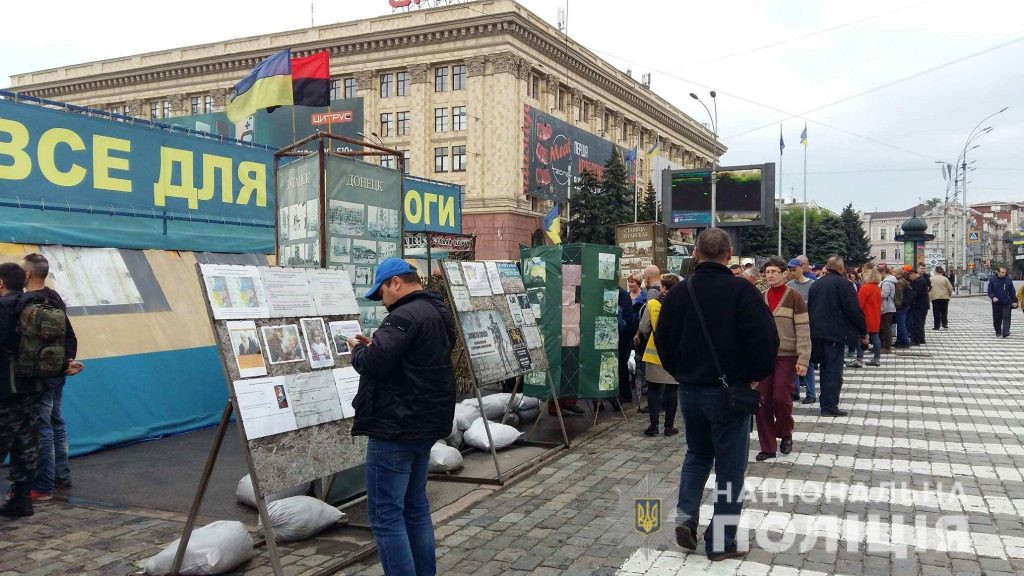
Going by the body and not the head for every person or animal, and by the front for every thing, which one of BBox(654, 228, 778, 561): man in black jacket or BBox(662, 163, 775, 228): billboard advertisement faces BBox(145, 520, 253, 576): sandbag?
the billboard advertisement

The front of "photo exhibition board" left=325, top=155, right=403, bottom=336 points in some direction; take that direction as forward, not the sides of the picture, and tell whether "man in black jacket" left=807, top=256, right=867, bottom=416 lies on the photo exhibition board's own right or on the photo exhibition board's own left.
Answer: on the photo exhibition board's own left

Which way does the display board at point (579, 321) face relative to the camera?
toward the camera

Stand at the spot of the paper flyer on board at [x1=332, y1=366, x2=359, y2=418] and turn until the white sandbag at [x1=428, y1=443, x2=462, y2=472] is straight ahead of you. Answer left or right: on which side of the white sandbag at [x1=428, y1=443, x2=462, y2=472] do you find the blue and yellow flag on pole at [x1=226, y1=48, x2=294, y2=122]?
left

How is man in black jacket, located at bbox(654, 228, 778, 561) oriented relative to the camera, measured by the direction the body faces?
away from the camera

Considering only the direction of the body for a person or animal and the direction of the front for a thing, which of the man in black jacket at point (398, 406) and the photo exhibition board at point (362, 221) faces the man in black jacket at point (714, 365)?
the photo exhibition board

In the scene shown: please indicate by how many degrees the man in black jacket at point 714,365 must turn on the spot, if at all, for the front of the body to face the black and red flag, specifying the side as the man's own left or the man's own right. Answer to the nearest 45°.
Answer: approximately 45° to the man's own left

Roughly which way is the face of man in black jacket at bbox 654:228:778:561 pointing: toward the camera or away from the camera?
away from the camera

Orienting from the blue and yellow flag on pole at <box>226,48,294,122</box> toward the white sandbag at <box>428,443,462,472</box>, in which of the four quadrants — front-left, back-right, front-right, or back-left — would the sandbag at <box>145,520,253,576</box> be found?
front-right

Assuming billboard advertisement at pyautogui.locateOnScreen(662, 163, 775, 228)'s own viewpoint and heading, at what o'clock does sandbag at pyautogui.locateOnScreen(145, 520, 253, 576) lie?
The sandbag is roughly at 12 o'clock from the billboard advertisement.

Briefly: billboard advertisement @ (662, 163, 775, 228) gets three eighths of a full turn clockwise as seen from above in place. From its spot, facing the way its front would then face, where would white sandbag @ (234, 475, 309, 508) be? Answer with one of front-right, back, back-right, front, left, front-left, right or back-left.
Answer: back-left

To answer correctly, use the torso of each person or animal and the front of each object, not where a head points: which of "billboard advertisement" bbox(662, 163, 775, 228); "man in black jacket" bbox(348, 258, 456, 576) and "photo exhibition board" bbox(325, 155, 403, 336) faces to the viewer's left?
the man in black jacket

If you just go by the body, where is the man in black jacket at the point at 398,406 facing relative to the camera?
to the viewer's left

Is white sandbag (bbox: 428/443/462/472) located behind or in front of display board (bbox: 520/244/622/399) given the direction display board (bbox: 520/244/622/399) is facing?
in front

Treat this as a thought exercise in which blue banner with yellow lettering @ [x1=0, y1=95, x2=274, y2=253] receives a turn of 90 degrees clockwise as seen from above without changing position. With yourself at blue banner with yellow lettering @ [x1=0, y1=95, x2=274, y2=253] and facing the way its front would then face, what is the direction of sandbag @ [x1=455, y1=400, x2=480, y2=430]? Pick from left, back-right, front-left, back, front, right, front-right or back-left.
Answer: left

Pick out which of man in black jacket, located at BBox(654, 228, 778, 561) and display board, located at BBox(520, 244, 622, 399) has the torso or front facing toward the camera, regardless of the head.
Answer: the display board

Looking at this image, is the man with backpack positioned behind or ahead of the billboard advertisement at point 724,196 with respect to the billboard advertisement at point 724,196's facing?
ahead

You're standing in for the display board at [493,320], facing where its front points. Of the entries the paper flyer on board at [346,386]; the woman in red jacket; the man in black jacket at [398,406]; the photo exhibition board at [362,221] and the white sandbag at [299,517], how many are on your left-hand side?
1

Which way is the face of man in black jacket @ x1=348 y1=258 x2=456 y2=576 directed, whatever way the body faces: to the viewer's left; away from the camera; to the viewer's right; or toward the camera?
to the viewer's left

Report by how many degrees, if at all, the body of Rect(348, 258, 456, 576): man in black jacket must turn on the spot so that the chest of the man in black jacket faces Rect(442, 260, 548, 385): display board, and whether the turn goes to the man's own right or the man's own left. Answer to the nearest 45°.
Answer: approximately 90° to the man's own right
